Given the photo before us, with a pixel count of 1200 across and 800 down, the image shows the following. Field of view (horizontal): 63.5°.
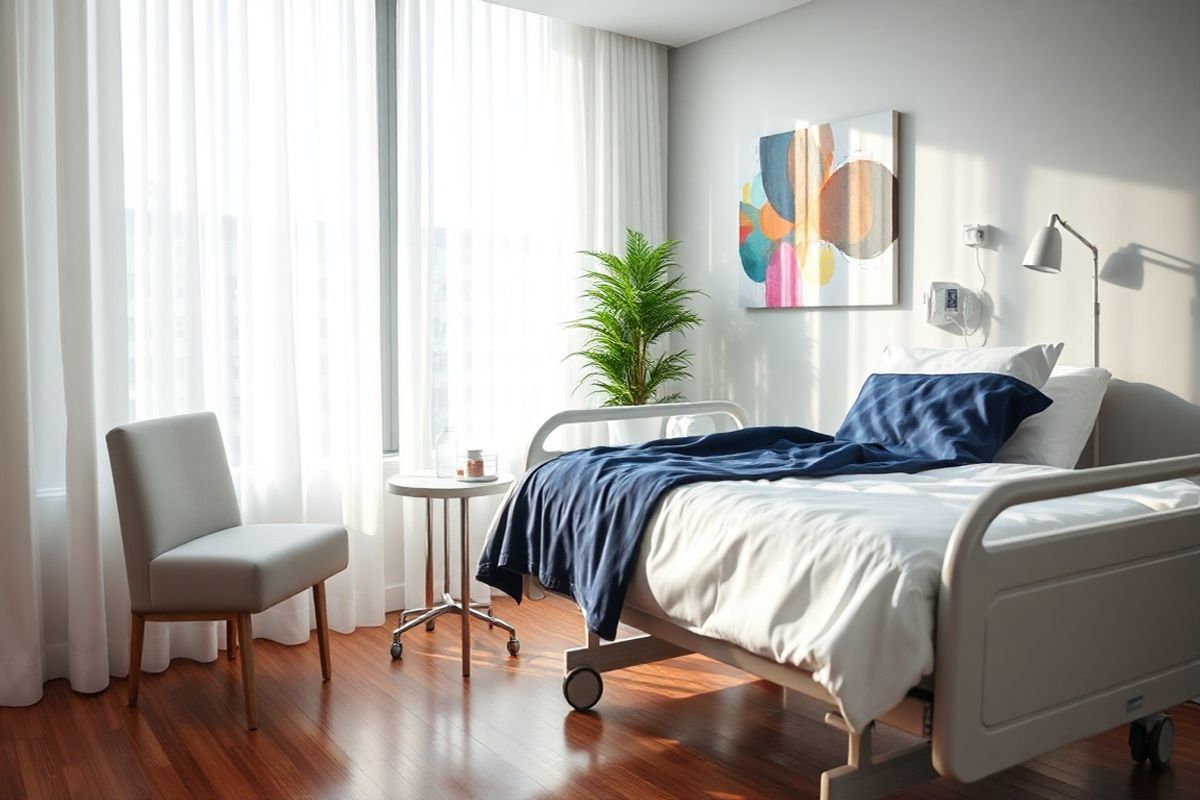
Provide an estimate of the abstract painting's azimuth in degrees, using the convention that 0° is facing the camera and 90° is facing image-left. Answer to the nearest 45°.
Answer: approximately 45°

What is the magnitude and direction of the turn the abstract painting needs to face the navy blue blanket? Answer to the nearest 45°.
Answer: approximately 45° to its left

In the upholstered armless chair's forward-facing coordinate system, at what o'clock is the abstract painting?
The abstract painting is roughly at 10 o'clock from the upholstered armless chair.

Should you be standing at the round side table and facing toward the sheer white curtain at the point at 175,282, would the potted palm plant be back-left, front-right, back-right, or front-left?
back-right

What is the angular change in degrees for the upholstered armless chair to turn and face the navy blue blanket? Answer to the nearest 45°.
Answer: approximately 45° to its left

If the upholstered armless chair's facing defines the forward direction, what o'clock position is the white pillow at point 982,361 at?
The white pillow is roughly at 11 o'clock from the upholstered armless chair.

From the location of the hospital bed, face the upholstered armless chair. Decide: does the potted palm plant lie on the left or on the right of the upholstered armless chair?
right

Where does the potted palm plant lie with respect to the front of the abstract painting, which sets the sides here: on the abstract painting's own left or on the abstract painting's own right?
on the abstract painting's own right

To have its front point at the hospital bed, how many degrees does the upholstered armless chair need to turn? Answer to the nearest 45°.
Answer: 0° — it already faces it

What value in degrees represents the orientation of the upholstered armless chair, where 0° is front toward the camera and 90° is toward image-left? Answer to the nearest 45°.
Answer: approximately 315°

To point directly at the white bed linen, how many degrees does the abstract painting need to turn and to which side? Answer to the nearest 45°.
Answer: approximately 45° to its left

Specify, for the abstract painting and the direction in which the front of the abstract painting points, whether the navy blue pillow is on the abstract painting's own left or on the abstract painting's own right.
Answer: on the abstract painting's own left
